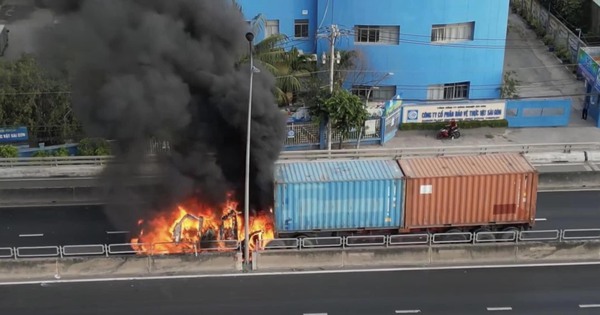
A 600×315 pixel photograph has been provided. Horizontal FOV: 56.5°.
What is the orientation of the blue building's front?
toward the camera

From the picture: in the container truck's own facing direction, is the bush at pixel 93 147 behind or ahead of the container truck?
ahead

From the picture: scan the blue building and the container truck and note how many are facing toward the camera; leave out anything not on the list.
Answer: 1

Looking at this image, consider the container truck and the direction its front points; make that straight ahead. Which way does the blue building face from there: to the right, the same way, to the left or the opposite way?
to the left

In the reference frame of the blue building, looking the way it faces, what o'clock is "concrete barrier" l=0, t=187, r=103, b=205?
The concrete barrier is roughly at 2 o'clock from the blue building.

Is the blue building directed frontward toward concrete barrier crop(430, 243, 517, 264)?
yes

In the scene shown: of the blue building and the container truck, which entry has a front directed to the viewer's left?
the container truck

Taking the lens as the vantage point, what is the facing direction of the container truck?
facing to the left of the viewer

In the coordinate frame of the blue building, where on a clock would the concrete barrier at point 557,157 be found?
The concrete barrier is roughly at 10 o'clock from the blue building.

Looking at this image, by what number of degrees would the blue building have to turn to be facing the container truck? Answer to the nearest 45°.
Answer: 0° — it already faces it

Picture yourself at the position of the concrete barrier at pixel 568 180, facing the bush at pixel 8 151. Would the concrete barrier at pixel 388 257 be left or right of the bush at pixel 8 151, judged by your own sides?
left

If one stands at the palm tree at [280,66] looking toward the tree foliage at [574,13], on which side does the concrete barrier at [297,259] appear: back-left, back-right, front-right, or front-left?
back-right

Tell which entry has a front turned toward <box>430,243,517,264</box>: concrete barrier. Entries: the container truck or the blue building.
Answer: the blue building
